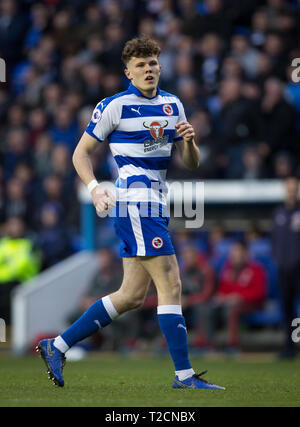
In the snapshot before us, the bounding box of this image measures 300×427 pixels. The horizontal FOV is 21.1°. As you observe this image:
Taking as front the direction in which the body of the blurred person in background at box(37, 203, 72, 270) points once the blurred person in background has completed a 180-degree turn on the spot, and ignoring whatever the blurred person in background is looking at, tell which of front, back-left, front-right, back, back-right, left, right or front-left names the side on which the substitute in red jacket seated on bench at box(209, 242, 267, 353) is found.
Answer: back-right

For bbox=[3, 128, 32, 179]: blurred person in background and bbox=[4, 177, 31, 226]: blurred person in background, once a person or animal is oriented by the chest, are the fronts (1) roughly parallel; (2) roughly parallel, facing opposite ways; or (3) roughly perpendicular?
roughly parallel

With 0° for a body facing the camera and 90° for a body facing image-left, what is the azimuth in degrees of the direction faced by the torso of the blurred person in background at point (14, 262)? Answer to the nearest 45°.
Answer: approximately 0°

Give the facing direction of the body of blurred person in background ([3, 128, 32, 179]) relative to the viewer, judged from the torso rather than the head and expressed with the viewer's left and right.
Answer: facing the viewer

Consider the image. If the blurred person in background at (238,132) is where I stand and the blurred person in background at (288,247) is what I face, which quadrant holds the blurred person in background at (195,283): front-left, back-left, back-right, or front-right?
front-right

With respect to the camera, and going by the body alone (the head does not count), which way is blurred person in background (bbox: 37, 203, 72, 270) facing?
toward the camera

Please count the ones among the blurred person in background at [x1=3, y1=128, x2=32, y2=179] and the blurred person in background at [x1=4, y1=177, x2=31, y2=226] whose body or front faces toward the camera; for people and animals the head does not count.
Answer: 2

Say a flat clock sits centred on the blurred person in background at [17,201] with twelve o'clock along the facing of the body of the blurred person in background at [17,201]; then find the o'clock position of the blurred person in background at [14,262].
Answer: the blurred person in background at [14,262] is roughly at 12 o'clock from the blurred person in background at [17,201].

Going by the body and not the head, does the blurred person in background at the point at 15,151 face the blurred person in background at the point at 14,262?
yes

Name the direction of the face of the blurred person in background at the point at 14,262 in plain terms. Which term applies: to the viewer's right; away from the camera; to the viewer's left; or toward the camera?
toward the camera

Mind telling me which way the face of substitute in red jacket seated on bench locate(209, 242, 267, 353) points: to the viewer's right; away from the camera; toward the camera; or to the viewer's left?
toward the camera

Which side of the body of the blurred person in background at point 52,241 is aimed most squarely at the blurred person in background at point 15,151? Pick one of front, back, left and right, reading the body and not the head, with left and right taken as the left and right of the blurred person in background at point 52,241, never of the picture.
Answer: back

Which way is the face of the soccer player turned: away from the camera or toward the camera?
toward the camera

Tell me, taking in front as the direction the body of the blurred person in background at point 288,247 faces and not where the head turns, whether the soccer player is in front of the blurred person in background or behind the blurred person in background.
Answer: in front
